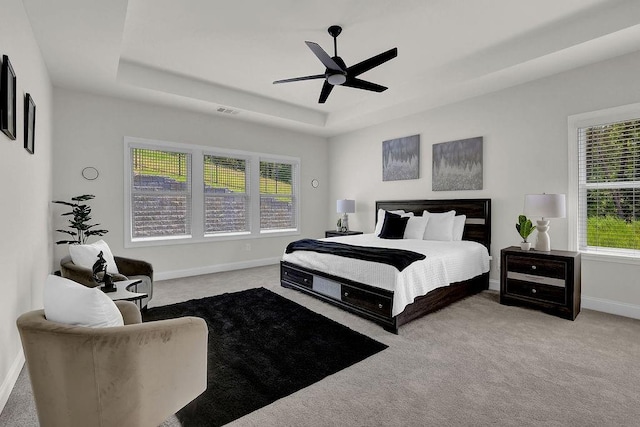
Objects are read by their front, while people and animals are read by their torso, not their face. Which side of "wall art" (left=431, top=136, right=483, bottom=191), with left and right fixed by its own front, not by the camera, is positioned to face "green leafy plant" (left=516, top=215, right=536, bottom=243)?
left

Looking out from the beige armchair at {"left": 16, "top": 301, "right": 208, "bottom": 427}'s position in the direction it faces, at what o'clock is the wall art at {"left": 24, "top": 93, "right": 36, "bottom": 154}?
The wall art is roughly at 10 o'clock from the beige armchair.

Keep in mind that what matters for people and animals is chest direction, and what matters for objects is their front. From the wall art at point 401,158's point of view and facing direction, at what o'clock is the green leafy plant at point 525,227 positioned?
The green leafy plant is roughly at 9 o'clock from the wall art.

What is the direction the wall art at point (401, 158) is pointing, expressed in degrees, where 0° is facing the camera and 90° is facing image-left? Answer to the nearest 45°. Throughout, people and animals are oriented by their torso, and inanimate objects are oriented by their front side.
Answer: approximately 45°

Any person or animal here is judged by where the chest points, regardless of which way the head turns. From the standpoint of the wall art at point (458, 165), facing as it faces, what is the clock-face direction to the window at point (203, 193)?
The window is roughly at 1 o'clock from the wall art.

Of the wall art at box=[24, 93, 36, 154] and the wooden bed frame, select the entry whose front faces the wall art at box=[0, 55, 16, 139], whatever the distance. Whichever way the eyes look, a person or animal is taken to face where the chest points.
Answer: the wooden bed frame

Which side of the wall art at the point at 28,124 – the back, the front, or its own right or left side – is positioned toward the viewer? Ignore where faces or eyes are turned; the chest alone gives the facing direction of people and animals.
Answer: right

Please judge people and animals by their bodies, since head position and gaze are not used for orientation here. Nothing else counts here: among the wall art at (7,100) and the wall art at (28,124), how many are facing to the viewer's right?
2

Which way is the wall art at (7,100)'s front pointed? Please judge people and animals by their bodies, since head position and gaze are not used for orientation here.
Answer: to the viewer's right

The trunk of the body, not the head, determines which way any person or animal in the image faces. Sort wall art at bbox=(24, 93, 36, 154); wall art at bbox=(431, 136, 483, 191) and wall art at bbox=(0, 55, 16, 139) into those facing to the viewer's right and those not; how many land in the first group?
2
